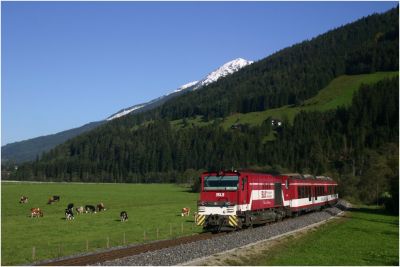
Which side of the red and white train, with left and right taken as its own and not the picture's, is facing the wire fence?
front

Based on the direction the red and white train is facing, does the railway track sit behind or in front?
in front

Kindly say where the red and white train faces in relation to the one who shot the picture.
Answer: facing the viewer and to the left of the viewer
